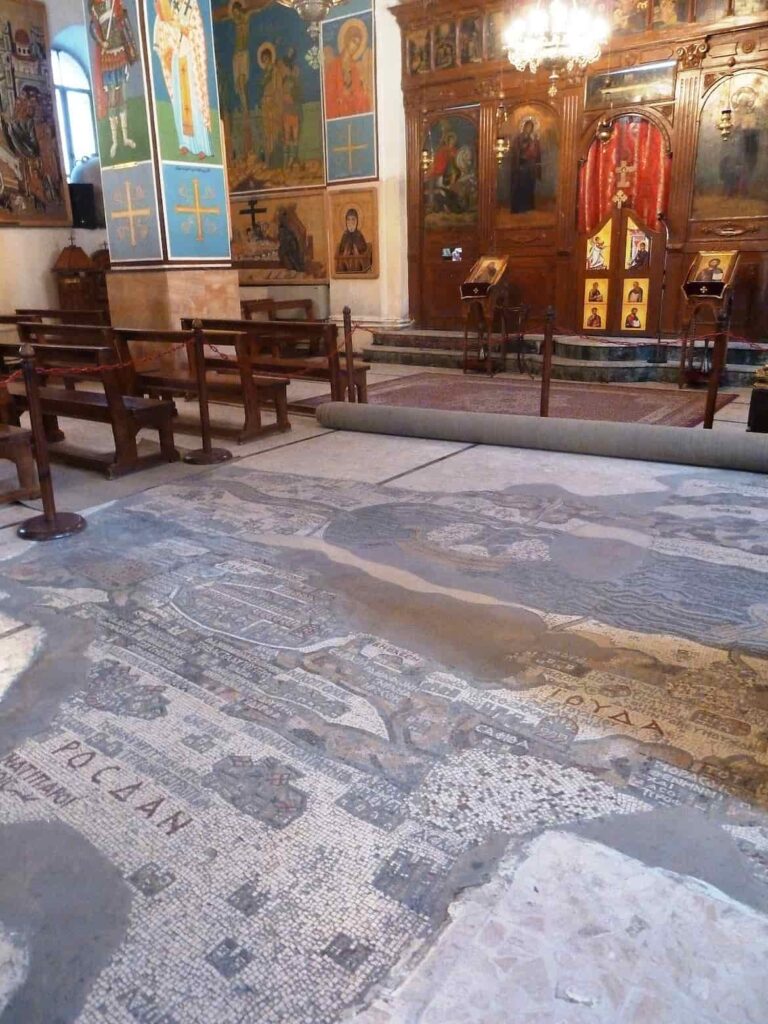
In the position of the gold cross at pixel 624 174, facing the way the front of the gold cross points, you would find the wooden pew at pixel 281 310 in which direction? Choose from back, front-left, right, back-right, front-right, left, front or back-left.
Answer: right

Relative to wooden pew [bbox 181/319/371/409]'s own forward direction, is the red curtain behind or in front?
in front

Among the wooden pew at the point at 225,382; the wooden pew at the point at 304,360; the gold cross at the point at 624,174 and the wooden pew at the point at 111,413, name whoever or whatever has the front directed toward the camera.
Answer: the gold cross

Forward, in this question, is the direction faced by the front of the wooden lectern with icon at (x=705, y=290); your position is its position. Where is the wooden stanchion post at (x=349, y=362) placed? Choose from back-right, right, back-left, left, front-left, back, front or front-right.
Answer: front-right

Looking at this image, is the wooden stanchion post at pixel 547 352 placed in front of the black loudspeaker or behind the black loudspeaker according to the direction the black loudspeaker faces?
in front

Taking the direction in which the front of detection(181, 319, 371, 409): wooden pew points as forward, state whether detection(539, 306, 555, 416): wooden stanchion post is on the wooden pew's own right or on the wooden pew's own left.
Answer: on the wooden pew's own right

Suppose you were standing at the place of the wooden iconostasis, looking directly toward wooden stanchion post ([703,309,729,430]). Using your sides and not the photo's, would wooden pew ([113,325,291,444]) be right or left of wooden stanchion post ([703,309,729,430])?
right

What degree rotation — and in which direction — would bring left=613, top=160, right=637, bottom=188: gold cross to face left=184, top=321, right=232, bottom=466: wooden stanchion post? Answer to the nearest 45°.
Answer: approximately 45° to its right
